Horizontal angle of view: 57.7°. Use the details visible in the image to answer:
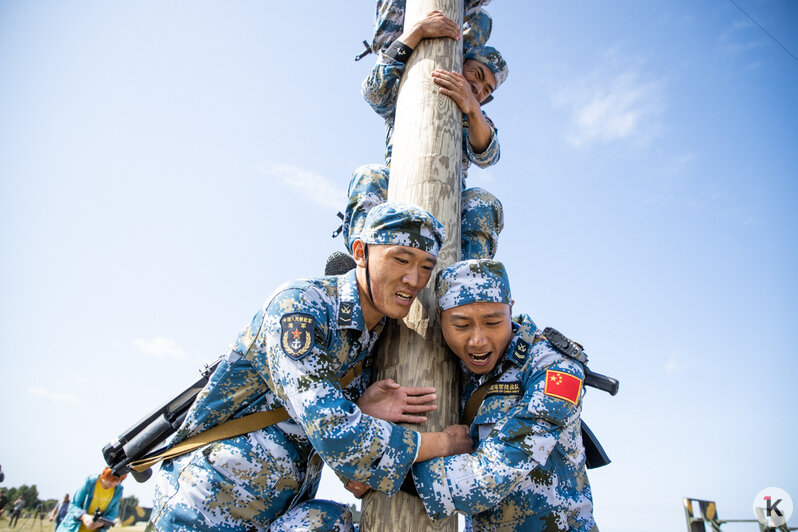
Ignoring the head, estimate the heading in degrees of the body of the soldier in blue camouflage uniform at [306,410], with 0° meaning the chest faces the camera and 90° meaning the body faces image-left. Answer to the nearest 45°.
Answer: approximately 270°

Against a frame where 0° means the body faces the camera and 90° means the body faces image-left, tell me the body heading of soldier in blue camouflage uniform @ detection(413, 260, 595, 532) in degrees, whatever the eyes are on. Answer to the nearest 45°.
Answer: approximately 45°

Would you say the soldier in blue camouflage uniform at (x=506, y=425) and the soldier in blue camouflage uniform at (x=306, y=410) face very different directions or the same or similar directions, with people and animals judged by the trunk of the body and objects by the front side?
very different directions

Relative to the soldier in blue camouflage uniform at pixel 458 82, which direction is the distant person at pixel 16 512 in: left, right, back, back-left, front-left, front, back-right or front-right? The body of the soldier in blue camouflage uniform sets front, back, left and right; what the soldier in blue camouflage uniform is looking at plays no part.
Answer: back-right
